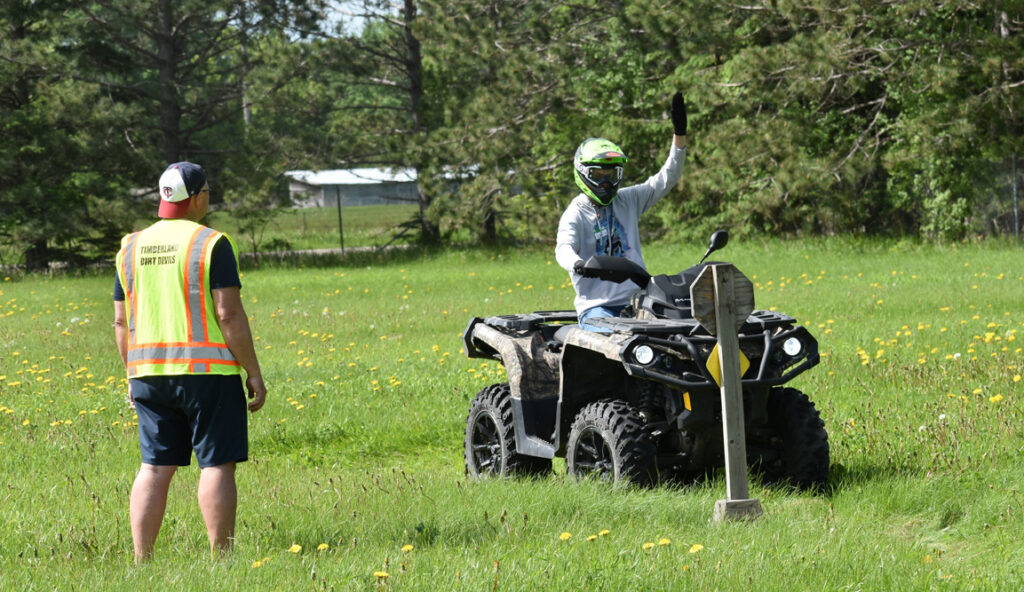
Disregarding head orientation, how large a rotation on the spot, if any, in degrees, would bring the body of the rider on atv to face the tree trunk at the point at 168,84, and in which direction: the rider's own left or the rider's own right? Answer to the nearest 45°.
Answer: approximately 180°

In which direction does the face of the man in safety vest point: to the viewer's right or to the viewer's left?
to the viewer's right

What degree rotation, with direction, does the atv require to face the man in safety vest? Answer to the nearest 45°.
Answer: approximately 90° to its right

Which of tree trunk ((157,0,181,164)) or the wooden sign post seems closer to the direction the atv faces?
the wooden sign post

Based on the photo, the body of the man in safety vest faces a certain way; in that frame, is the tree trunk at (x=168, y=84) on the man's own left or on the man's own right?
on the man's own left

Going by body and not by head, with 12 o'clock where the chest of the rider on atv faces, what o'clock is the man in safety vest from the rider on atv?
The man in safety vest is roughly at 3 o'clock from the rider on atv.

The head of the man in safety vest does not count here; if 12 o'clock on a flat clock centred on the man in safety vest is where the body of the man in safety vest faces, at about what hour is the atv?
The atv is roughly at 1 o'clock from the man in safety vest.
